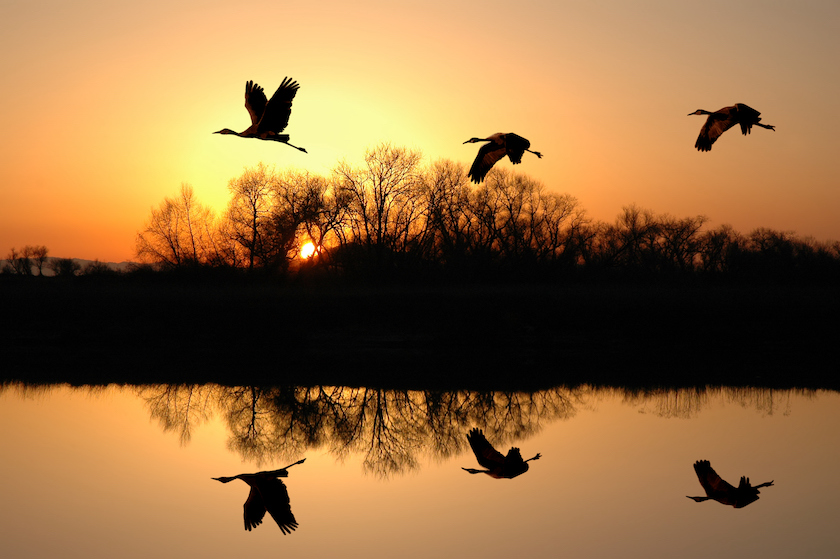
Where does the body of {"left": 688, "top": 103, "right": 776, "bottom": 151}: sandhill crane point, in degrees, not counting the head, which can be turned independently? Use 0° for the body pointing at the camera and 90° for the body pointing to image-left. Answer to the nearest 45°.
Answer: approximately 90°

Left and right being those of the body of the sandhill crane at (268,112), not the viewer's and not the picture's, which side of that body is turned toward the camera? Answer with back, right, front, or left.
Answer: left

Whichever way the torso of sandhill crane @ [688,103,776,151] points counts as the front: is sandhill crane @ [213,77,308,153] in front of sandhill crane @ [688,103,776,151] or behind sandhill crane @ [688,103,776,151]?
in front

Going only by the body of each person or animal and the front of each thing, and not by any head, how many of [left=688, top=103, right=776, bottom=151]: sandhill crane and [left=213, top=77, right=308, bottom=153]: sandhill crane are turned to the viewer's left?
2

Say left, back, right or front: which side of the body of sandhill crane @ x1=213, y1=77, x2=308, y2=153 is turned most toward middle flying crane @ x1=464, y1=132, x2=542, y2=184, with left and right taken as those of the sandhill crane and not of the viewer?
back

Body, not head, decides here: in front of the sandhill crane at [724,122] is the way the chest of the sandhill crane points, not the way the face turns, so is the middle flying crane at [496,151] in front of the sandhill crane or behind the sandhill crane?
in front

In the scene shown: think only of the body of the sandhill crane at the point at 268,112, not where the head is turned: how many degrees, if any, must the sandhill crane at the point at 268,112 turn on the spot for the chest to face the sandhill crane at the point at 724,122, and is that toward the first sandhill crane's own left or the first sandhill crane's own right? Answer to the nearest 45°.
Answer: approximately 180°
